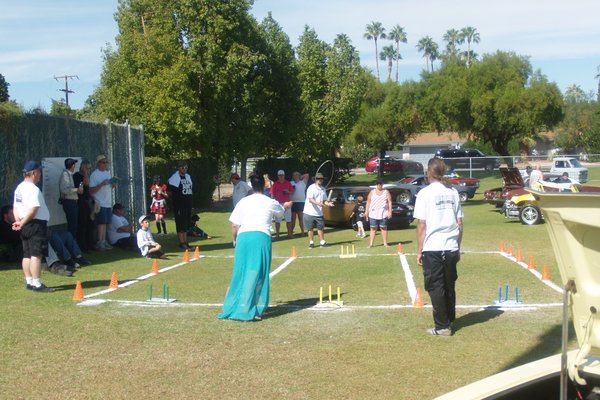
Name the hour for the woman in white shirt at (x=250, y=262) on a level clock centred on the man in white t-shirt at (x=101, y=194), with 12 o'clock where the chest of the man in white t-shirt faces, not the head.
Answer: The woman in white shirt is roughly at 1 o'clock from the man in white t-shirt.

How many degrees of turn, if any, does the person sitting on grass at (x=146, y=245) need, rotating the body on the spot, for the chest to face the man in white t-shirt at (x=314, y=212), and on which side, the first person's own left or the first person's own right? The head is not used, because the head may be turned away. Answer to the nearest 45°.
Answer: approximately 90° to the first person's own left

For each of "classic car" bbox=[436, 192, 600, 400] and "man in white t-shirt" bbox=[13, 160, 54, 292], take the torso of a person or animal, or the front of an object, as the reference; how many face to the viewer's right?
1

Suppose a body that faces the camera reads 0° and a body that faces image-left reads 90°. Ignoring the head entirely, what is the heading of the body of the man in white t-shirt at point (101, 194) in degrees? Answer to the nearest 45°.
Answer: approximately 315°

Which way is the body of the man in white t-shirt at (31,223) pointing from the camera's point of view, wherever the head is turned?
to the viewer's right

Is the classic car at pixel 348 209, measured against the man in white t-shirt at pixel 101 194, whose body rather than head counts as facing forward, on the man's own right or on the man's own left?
on the man's own left
